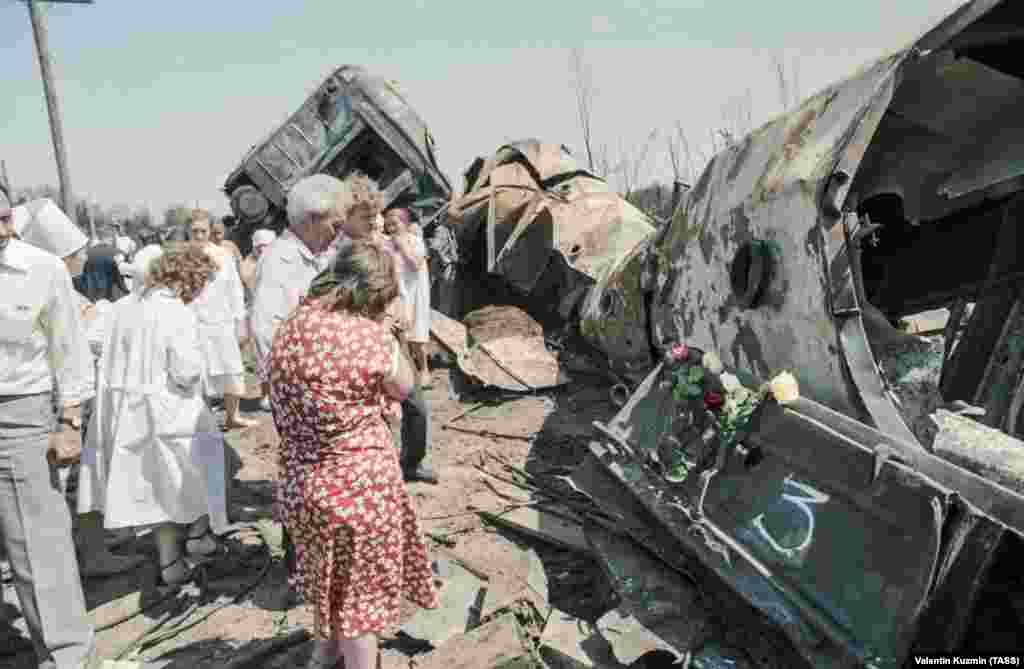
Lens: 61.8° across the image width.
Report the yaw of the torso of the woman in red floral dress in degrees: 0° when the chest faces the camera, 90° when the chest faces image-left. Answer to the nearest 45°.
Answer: approximately 225°

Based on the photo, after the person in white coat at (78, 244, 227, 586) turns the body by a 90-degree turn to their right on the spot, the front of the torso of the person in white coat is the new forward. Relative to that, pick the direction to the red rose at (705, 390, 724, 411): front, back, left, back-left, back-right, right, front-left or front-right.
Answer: front

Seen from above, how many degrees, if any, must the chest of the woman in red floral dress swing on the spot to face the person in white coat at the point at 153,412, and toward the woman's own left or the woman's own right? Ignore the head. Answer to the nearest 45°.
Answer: approximately 90° to the woman's own left

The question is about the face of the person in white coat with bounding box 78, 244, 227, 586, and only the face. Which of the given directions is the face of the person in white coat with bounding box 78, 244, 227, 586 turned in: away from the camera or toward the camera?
away from the camera

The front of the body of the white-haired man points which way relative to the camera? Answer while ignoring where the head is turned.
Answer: to the viewer's right

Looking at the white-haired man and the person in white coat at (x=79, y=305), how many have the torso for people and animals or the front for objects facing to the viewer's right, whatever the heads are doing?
2

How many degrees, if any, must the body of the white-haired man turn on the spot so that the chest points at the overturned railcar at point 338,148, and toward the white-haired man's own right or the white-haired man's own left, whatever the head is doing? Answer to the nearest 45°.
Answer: approximately 90° to the white-haired man's own left

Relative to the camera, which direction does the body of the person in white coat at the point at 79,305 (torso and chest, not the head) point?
to the viewer's right

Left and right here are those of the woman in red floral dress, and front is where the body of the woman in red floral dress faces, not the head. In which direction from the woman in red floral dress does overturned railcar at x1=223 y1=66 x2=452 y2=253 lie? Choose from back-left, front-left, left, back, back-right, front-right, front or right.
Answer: front-left

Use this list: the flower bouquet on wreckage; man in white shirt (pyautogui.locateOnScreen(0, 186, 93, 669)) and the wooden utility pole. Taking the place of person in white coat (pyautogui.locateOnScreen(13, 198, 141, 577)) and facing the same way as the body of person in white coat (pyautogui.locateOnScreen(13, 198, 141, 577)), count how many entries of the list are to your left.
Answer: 1

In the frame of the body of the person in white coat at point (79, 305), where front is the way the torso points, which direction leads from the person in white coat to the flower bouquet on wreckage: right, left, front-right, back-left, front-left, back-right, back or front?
front-right

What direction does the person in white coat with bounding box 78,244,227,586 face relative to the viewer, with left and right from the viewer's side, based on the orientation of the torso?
facing away from the viewer and to the right of the viewer
